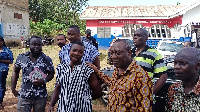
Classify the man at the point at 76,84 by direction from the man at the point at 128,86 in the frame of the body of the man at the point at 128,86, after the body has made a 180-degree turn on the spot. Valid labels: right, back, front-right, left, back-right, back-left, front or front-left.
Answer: left

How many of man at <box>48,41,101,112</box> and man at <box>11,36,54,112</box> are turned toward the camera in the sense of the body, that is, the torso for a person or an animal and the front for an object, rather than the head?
2

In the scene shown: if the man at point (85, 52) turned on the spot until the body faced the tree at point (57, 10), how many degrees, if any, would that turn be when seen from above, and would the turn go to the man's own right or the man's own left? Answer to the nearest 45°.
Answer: approximately 135° to the man's own right
